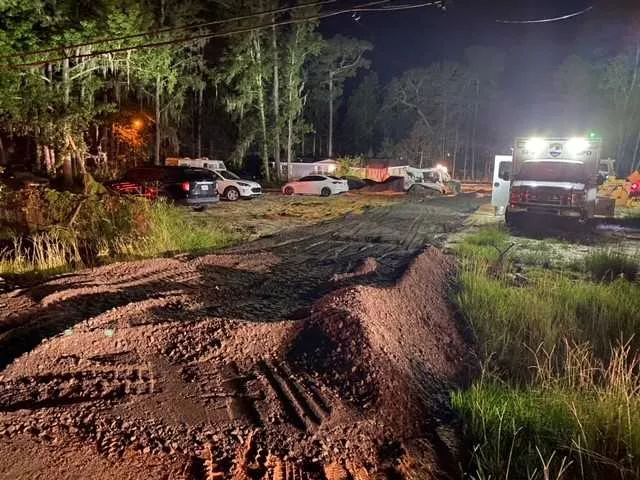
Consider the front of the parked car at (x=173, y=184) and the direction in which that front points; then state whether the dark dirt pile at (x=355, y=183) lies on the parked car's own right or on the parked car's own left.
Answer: on the parked car's own right

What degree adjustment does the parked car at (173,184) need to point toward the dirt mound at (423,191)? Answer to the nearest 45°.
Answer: approximately 90° to its right

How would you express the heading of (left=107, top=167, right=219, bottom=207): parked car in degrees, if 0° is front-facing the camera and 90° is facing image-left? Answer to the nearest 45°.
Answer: approximately 135°

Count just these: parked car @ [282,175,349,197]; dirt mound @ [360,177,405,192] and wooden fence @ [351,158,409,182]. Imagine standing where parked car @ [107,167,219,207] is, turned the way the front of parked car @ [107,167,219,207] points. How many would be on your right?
3

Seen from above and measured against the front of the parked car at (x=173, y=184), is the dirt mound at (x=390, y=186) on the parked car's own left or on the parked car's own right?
on the parked car's own right

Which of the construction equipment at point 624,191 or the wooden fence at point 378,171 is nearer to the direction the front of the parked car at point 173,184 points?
the wooden fence

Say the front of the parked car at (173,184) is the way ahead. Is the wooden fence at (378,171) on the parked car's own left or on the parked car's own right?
on the parked car's own right

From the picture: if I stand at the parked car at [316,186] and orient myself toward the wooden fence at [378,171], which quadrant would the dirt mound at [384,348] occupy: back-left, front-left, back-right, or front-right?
back-right

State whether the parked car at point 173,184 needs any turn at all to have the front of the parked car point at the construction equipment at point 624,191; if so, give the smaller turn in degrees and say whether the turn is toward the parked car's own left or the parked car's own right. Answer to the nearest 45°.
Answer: approximately 135° to the parked car's own right

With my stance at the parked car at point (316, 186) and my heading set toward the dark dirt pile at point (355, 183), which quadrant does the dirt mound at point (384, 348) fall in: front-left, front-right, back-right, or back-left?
back-right

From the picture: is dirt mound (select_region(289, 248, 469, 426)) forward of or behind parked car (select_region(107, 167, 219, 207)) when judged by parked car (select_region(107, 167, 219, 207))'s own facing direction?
behind
